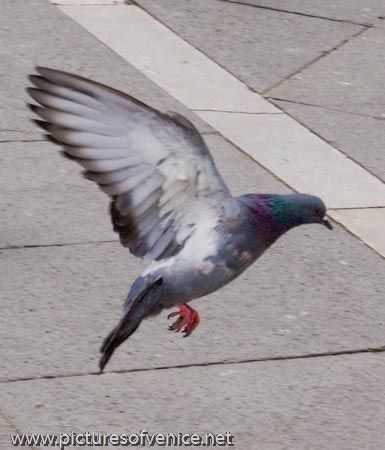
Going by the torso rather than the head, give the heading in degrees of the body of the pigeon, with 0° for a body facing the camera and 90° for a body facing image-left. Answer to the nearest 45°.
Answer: approximately 270°
